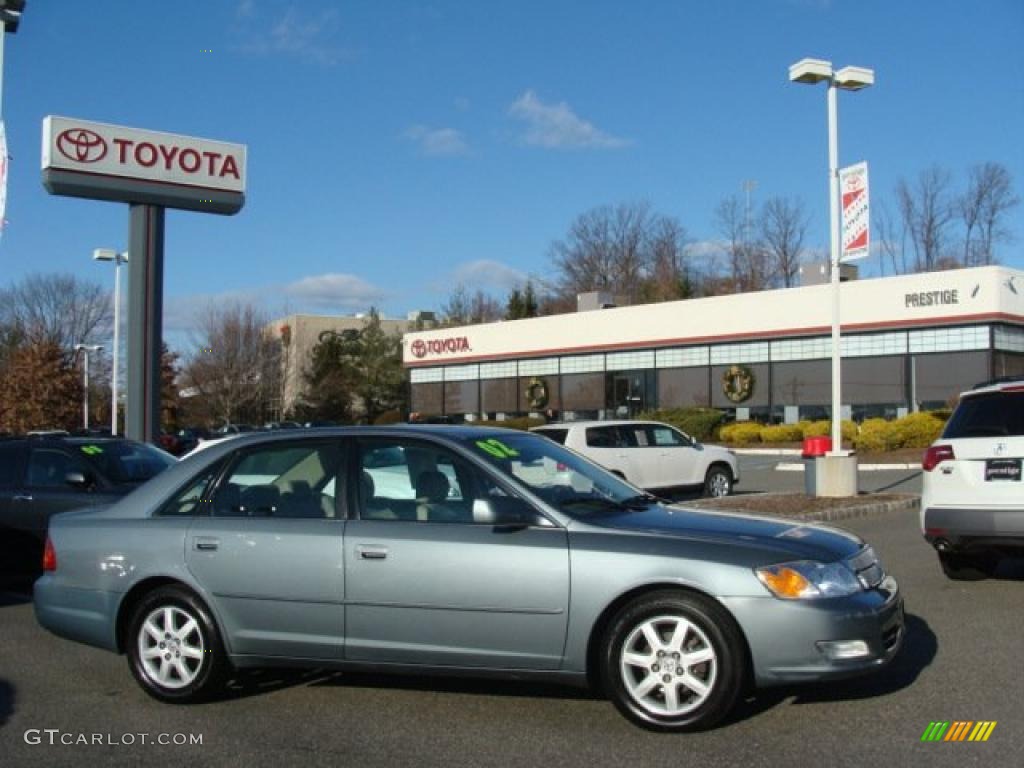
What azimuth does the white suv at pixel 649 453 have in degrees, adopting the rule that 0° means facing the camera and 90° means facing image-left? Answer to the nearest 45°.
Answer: approximately 225°

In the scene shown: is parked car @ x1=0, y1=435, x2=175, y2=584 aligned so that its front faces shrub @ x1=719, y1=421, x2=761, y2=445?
no

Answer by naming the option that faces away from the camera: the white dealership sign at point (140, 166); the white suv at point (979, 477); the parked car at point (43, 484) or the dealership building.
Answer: the white suv

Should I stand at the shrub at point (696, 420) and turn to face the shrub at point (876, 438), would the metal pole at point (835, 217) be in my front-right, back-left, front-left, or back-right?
front-right

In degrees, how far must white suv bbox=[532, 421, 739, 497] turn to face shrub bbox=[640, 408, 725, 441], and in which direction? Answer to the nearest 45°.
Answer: approximately 45° to its left

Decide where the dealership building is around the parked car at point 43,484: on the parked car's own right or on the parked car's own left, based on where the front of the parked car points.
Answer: on the parked car's own left

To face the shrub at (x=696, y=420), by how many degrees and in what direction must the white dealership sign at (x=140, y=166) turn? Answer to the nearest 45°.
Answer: approximately 90° to its left

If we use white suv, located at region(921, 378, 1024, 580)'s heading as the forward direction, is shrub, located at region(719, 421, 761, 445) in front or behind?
in front

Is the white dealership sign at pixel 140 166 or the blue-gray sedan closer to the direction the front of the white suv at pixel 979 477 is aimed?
the white dealership sign

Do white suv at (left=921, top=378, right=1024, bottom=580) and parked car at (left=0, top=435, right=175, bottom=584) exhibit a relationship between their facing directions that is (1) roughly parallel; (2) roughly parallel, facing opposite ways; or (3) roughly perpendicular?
roughly perpendicular

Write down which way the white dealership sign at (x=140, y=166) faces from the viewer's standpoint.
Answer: facing the viewer and to the right of the viewer

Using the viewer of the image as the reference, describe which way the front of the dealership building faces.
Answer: facing the viewer and to the left of the viewer

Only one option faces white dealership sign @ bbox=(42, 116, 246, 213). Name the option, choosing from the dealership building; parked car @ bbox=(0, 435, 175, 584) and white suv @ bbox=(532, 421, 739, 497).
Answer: the dealership building

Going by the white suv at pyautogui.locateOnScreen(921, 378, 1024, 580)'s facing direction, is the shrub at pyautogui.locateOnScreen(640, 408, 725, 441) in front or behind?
in front

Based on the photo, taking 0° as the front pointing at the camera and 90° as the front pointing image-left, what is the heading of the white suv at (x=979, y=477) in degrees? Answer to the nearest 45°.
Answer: approximately 180°

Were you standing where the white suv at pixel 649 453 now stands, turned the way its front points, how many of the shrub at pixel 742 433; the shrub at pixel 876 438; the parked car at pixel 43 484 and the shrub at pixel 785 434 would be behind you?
1
